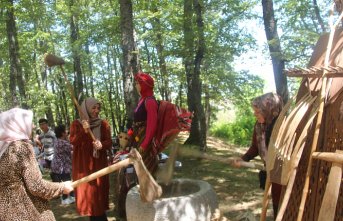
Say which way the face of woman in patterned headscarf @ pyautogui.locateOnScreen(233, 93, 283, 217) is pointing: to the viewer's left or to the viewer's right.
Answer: to the viewer's left

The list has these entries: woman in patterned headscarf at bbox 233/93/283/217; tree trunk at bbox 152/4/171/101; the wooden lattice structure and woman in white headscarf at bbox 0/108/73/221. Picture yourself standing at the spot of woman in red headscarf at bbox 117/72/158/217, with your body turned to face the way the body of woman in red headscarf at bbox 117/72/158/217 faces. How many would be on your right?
1

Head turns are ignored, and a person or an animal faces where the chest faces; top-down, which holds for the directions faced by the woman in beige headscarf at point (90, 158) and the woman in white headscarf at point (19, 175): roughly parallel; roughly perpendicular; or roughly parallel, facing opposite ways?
roughly perpendicular

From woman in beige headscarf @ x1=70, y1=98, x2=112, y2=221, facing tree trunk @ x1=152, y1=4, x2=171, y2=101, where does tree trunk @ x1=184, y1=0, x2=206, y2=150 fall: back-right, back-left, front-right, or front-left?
front-right

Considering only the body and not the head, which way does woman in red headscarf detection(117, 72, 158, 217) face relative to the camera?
to the viewer's left

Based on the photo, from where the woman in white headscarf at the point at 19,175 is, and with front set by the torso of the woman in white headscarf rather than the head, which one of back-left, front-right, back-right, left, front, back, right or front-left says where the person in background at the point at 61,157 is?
front-left

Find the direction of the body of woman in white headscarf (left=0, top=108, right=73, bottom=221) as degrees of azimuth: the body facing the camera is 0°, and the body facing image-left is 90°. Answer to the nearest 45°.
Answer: approximately 225°

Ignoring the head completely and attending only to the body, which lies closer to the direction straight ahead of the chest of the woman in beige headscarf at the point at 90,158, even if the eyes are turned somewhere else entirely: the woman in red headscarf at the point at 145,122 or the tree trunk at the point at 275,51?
the woman in red headscarf

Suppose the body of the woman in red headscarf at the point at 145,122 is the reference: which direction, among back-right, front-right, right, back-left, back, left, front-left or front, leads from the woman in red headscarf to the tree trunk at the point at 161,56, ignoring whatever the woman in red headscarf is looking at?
right

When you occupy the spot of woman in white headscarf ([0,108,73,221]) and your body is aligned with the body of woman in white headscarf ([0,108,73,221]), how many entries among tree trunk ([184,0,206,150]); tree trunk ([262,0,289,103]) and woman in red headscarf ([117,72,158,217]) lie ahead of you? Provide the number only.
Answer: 3
